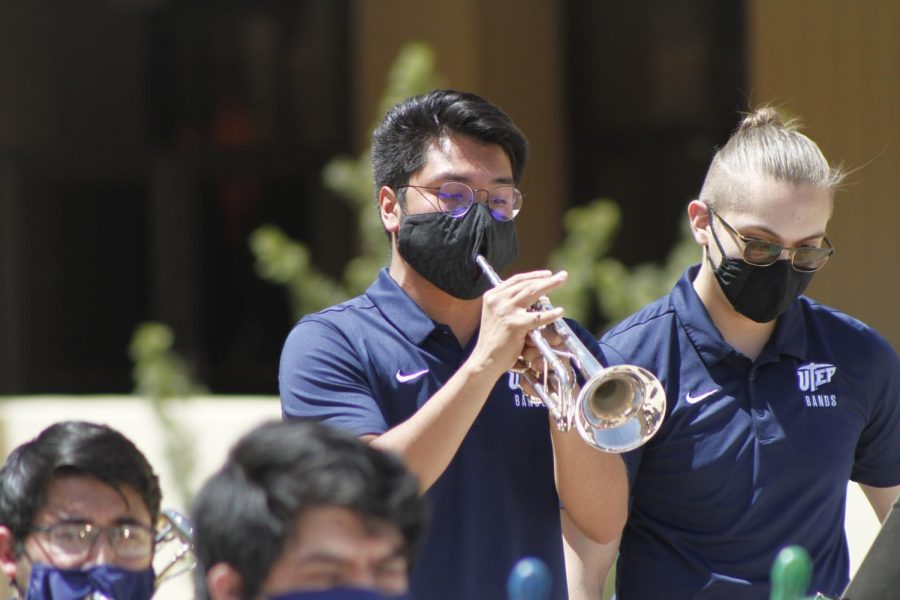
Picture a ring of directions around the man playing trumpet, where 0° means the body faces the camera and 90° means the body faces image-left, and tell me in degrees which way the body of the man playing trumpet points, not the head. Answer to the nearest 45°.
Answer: approximately 315°

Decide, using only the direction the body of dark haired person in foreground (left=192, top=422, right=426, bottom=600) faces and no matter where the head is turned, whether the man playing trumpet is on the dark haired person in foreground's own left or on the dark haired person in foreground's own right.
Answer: on the dark haired person in foreground's own left

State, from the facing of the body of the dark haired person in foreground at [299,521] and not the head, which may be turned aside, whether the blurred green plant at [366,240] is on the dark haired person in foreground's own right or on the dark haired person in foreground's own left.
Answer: on the dark haired person in foreground's own left

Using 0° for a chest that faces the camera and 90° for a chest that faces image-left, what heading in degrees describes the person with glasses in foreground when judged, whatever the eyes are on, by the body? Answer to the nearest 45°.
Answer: approximately 315°

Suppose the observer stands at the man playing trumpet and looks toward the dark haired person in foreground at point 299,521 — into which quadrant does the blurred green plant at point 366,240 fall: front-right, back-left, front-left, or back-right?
back-right

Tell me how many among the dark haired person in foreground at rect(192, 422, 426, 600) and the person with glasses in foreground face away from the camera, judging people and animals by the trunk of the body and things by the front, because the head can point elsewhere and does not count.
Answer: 0

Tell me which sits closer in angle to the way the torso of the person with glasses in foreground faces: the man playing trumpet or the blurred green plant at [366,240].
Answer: the man playing trumpet
